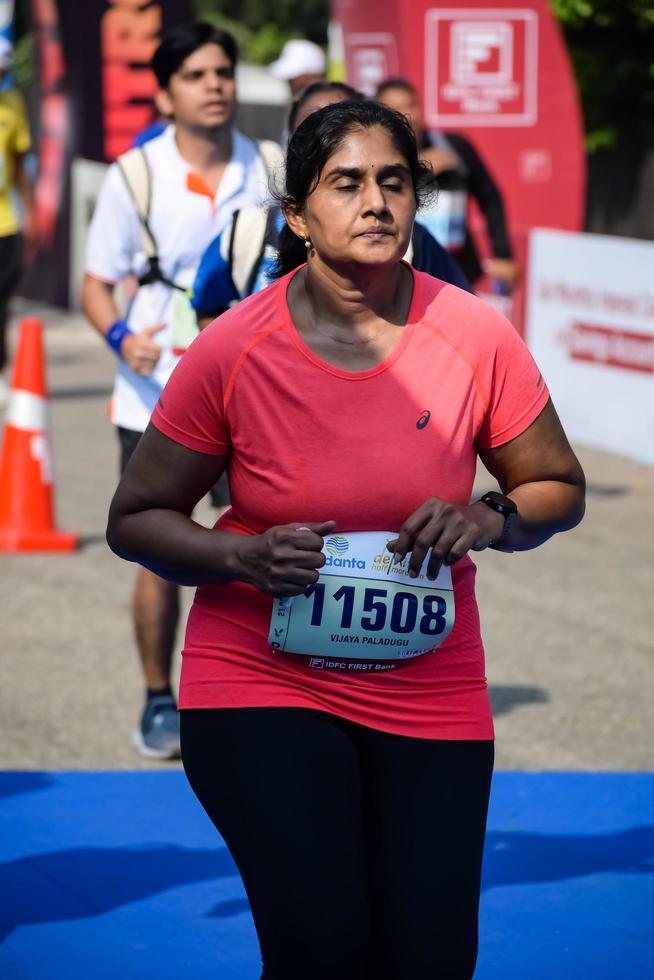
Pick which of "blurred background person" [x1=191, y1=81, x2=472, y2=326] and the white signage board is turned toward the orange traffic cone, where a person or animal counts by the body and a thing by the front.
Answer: the white signage board

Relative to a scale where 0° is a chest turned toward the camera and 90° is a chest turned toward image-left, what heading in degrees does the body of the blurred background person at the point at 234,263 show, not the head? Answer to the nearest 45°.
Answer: approximately 0°

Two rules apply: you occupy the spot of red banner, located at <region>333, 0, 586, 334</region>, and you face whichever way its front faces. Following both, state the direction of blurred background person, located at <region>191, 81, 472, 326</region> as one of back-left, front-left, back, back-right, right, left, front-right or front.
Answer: front

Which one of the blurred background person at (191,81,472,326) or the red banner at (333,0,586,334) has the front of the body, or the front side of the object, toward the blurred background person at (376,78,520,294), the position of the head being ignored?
the red banner

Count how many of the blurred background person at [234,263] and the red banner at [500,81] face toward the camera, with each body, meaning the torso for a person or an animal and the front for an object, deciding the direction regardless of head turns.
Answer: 2

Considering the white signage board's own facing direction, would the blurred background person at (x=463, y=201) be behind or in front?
in front

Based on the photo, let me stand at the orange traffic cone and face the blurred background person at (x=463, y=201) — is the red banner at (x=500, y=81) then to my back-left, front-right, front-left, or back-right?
front-left

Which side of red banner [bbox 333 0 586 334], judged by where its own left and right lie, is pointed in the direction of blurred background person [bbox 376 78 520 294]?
front

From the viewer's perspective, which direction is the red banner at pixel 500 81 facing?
toward the camera

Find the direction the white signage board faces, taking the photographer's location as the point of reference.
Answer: facing the viewer and to the left of the viewer

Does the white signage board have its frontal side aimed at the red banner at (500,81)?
no

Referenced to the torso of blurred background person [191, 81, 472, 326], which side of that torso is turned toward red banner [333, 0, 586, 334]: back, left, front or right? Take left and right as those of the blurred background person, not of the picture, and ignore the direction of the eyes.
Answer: back

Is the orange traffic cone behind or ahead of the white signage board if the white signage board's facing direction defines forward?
ahead

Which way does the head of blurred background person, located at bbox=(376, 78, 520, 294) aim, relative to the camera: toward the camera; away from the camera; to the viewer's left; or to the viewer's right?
toward the camera
